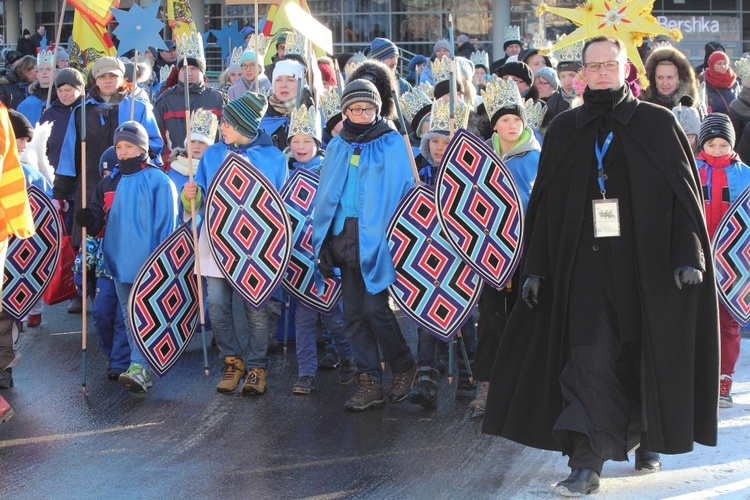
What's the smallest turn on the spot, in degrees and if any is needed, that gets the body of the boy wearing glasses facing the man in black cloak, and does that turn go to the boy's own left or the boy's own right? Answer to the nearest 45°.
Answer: approximately 90° to the boy's own left

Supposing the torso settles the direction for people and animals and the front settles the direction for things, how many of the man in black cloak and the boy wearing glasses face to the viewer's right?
0

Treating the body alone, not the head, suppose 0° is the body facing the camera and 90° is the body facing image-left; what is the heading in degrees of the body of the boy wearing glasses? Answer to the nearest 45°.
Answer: approximately 45°
